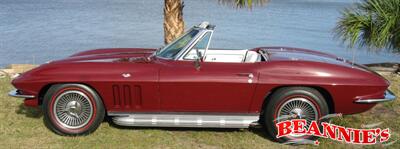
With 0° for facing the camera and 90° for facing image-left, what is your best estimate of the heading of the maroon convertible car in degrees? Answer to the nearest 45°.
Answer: approximately 90°

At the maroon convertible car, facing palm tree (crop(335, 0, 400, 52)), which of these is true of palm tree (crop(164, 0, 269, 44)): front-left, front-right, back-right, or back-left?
front-left

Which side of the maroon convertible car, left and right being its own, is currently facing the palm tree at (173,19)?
right

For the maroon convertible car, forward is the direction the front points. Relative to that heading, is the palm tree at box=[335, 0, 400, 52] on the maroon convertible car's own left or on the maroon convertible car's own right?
on the maroon convertible car's own right

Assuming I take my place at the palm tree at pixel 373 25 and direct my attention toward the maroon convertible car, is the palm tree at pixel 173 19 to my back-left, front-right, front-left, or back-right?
front-right
